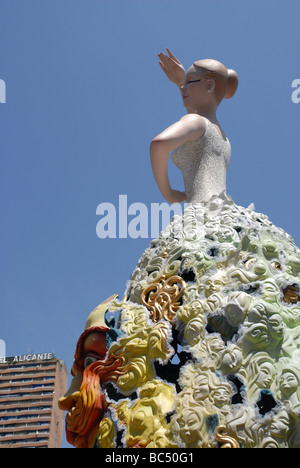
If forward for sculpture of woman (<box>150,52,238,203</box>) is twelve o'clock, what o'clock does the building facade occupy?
The building facade is roughly at 1 o'clock from the sculpture of woman.

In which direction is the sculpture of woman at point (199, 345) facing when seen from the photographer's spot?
facing away from the viewer and to the left of the viewer

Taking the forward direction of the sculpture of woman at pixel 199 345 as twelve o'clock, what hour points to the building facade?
The building facade is roughly at 1 o'clock from the sculpture of woman.
